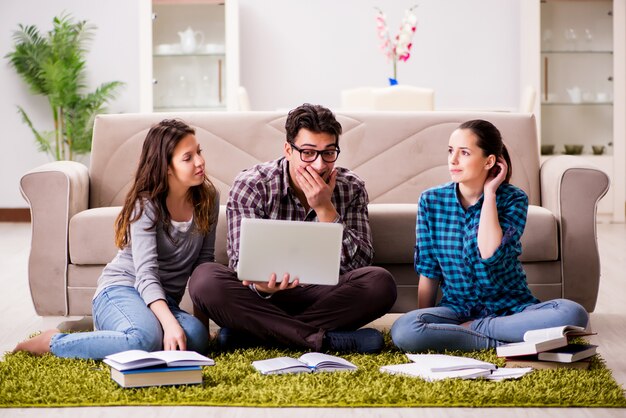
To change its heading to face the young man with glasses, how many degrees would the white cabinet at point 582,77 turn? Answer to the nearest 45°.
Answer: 0° — it already faces them

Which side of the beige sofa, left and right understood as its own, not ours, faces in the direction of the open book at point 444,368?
front

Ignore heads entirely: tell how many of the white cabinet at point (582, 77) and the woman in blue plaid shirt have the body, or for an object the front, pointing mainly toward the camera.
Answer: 2

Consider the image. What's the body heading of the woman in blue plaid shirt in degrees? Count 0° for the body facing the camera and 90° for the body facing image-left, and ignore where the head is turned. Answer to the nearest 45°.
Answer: approximately 0°

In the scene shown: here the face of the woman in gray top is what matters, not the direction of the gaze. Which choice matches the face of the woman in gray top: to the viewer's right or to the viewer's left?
to the viewer's right

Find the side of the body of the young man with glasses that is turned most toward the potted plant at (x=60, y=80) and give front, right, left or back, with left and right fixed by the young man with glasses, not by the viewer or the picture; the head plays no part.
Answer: back

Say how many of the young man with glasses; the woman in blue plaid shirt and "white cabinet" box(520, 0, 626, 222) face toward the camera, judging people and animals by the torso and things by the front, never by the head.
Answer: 3

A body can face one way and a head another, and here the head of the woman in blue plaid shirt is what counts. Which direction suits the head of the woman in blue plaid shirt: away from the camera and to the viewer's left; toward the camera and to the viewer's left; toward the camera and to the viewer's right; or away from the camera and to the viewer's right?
toward the camera and to the viewer's left

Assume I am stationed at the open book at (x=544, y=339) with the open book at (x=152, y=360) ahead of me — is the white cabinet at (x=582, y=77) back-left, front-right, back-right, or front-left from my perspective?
back-right

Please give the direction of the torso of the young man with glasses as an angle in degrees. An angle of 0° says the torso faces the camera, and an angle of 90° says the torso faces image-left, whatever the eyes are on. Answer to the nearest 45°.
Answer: approximately 0°
